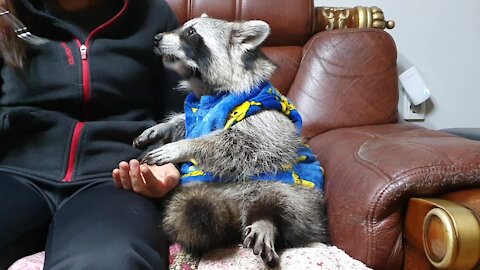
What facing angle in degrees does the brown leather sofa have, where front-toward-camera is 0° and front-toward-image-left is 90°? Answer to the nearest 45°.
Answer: approximately 0°

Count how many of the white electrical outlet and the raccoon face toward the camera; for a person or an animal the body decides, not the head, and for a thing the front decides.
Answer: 1

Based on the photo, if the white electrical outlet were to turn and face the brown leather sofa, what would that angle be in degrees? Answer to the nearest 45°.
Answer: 0° — it already faces it

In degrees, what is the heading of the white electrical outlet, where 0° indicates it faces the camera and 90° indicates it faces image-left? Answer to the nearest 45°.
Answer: approximately 0°
